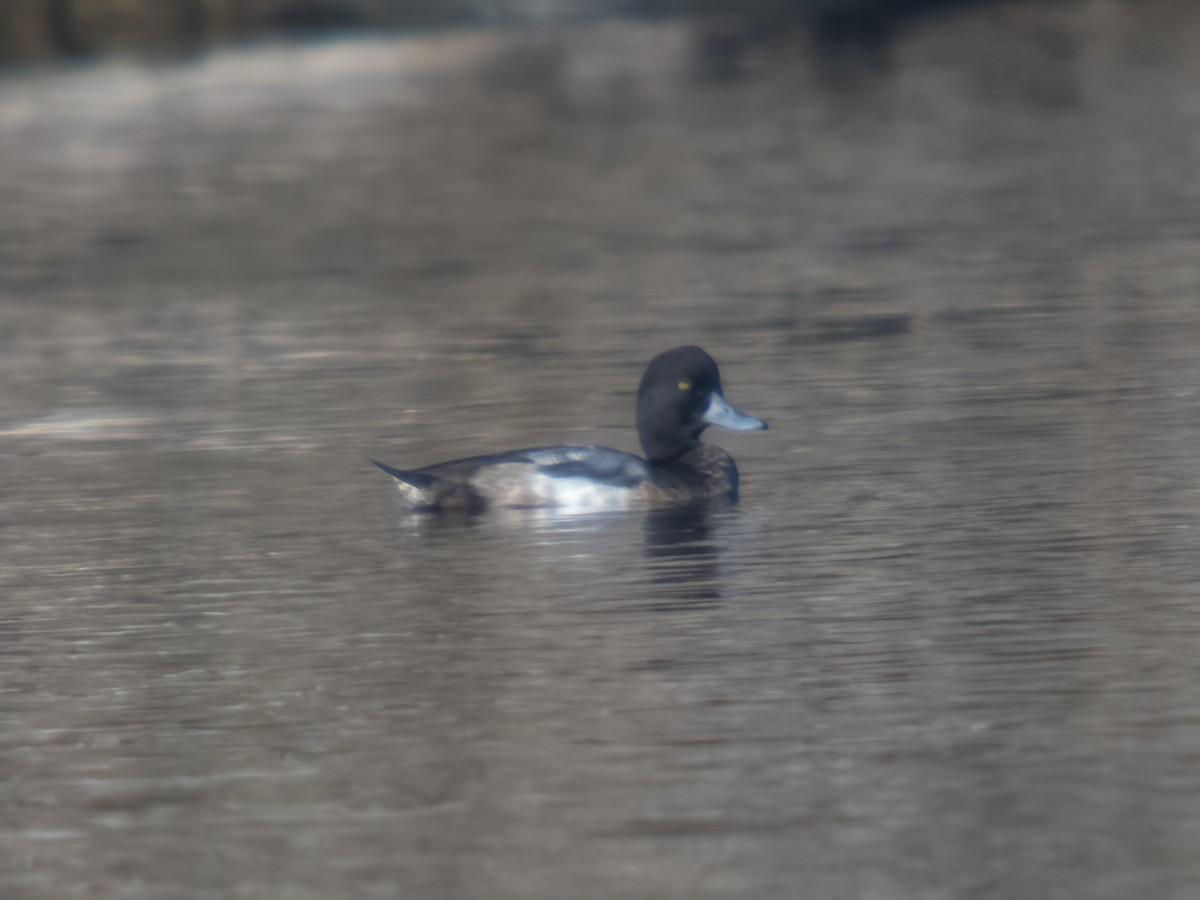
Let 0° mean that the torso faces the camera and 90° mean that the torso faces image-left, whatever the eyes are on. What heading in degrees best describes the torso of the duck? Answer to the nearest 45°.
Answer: approximately 270°
